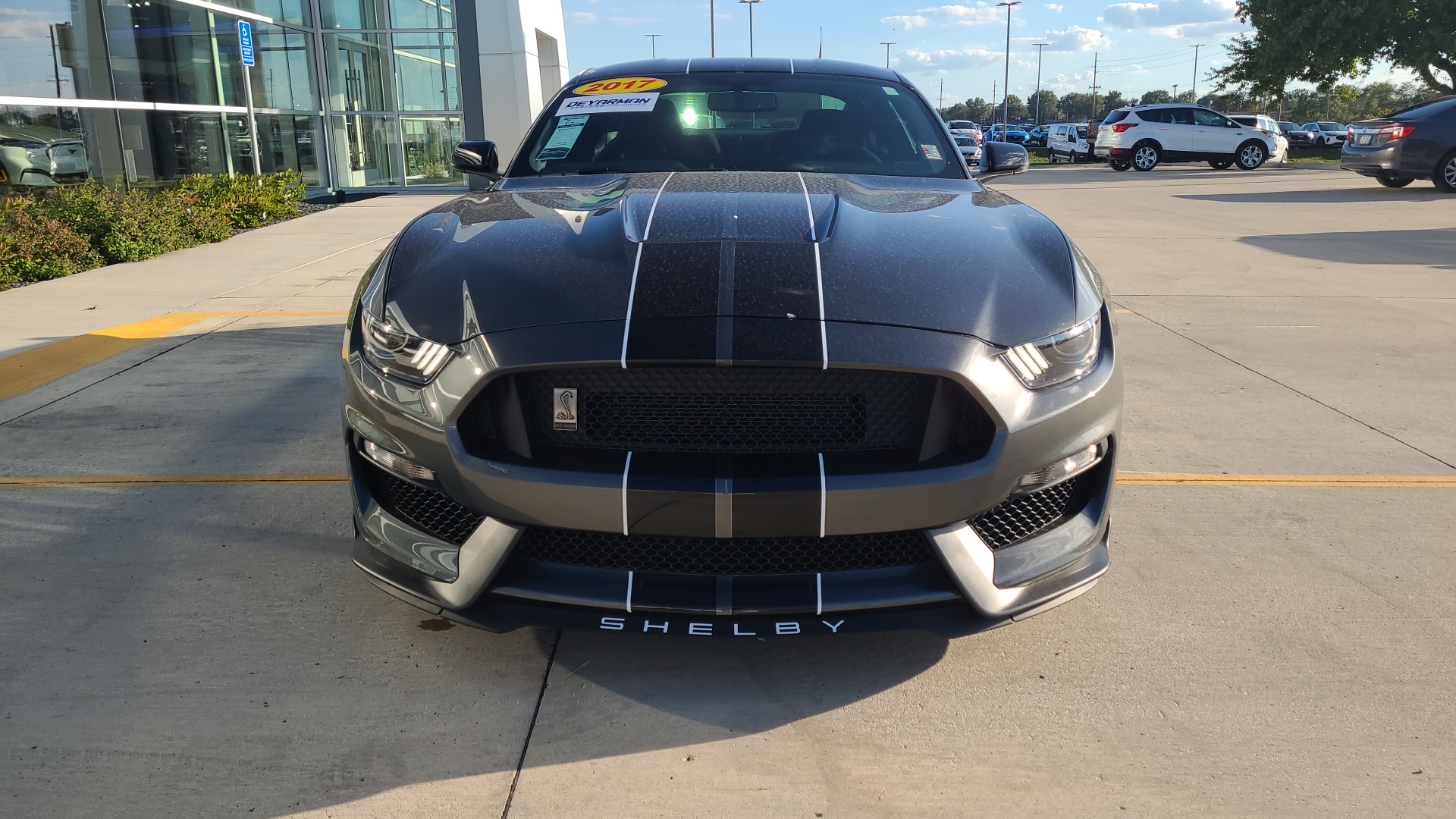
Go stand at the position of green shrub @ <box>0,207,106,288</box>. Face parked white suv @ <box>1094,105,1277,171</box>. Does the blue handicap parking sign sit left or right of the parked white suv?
left

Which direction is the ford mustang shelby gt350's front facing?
toward the camera

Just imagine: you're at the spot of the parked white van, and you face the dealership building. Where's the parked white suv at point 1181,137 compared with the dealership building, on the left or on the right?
left

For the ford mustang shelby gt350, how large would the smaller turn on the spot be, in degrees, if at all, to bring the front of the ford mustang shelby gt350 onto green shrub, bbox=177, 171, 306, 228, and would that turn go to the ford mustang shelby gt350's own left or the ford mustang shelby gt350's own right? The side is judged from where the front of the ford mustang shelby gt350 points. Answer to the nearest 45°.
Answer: approximately 135° to the ford mustang shelby gt350's own right

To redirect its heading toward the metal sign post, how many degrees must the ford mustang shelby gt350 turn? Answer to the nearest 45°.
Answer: approximately 135° to its right

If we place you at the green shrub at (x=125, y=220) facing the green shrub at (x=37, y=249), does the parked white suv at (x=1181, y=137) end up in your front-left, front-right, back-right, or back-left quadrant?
back-left

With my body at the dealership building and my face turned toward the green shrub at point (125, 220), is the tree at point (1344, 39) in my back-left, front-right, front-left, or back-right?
back-left

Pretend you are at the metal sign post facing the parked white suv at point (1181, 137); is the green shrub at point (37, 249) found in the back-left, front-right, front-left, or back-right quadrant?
back-right

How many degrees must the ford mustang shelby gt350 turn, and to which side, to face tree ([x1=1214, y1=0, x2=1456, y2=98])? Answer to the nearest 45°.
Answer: approximately 135° to its left

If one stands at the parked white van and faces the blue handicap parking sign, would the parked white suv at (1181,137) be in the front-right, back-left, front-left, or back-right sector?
front-left

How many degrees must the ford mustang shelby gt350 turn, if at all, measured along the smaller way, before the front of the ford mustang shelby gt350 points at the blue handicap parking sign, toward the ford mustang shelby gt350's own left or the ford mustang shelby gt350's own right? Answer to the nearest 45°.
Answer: approximately 135° to the ford mustang shelby gt350's own right

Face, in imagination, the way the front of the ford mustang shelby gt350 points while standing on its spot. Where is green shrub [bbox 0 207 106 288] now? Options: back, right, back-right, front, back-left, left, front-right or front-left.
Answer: back-right
